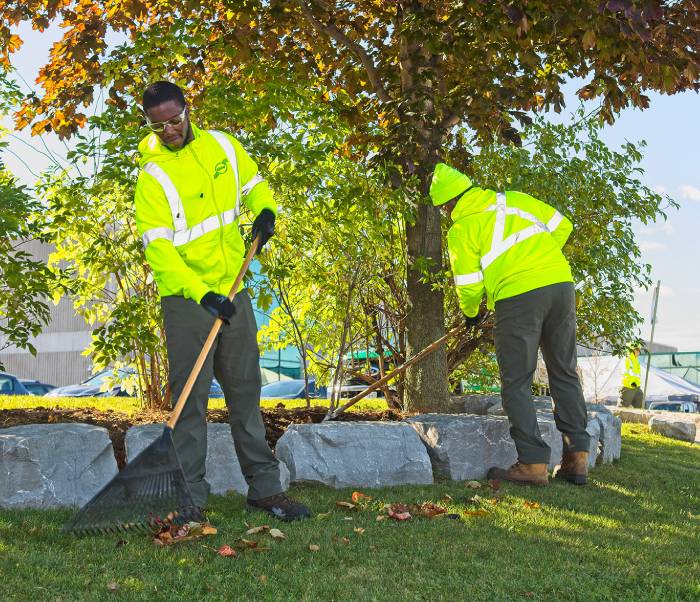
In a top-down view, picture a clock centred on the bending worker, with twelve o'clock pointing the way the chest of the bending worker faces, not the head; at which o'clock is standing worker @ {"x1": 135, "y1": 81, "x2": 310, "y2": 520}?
The standing worker is roughly at 9 o'clock from the bending worker.

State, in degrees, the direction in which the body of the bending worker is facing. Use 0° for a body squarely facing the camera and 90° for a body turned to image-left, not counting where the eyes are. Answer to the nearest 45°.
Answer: approximately 135°

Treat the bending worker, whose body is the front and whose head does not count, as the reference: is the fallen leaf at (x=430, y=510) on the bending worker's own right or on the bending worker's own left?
on the bending worker's own left

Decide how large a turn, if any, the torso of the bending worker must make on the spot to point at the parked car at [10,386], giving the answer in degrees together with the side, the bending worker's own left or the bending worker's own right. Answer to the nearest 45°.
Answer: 0° — they already face it

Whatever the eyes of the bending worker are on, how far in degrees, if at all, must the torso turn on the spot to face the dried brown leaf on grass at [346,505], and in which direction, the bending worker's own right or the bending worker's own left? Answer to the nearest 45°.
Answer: approximately 90° to the bending worker's own left

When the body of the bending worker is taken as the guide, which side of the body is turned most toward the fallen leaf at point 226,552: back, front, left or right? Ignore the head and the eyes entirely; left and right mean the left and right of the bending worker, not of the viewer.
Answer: left

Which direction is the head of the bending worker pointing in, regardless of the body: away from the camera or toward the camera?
away from the camera

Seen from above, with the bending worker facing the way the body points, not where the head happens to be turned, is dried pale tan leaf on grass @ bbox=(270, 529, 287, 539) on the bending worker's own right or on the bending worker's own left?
on the bending worker's own left

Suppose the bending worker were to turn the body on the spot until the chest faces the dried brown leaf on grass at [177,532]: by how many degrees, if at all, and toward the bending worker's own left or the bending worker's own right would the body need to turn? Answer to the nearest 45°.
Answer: approximately 90° to the bending worker's own left

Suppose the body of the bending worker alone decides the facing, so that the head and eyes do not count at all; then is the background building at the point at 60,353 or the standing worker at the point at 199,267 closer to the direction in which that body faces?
the background building

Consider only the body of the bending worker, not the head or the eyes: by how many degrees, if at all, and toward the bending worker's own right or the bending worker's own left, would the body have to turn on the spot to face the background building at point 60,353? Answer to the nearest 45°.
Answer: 0° — they already face it
